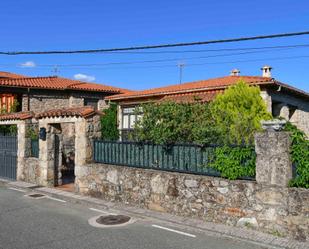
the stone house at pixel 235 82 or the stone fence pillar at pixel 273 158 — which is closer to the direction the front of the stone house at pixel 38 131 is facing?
the stone fence pillar

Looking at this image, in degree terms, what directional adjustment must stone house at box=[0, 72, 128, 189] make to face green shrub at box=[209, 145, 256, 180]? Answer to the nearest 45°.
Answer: approximately 45° to its left

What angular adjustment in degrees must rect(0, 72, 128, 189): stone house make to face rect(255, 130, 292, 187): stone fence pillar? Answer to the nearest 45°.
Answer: approximately 45° to its left

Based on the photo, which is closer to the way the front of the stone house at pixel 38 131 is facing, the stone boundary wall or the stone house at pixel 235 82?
the stone boundary wall

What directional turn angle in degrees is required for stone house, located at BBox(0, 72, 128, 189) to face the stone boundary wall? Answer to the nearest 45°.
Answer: approximately 45° to its left

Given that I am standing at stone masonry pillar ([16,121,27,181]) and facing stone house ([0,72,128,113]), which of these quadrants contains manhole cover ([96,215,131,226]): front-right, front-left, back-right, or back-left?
back-right

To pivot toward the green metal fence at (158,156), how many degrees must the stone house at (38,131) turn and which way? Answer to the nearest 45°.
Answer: approximately 45° to its left

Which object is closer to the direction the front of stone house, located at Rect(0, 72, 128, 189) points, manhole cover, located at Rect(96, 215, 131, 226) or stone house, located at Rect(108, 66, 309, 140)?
the manhole cover

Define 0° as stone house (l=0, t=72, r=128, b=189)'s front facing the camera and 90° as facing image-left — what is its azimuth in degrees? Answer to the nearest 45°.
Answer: approximately 0°

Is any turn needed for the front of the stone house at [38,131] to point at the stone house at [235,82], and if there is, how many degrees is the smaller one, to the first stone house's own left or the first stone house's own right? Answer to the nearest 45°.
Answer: approximately 90° to the first stone house's own left
